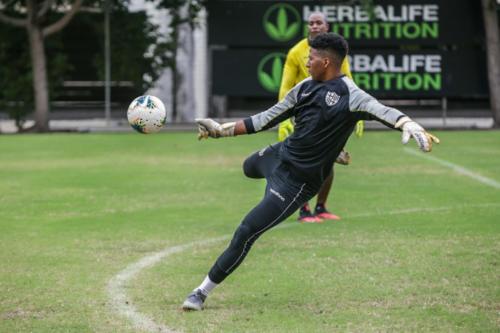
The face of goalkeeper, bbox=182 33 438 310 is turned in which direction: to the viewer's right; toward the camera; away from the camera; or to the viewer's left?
to the viewer's left

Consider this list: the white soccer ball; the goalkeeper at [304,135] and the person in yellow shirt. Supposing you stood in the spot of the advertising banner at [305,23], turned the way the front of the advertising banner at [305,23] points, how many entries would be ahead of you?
3

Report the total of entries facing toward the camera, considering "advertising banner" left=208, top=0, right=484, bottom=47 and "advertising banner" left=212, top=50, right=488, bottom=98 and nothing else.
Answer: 2

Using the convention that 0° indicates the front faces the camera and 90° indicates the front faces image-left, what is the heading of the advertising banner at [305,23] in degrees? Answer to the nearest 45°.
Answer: approximately 0°

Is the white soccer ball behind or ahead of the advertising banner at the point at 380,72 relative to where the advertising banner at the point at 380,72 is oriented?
ahead

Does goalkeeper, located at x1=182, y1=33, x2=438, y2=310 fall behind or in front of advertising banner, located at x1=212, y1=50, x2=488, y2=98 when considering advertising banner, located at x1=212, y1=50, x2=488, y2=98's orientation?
in front

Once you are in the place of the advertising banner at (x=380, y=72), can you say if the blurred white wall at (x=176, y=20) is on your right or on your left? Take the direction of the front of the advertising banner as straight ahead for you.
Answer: on your right

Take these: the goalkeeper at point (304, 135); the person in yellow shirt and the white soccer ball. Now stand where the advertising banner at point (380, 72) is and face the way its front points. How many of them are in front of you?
3

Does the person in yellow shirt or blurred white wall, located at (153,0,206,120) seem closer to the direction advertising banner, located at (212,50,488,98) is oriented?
the person in yellow shirt

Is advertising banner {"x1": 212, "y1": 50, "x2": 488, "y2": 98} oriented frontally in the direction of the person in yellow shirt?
yes

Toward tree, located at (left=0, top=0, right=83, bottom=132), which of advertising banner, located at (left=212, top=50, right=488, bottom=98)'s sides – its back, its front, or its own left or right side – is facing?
right

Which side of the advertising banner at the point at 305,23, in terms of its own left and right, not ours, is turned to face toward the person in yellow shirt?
front

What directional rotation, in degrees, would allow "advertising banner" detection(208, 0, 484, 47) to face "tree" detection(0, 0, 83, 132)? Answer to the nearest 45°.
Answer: approximately 90° to its right
